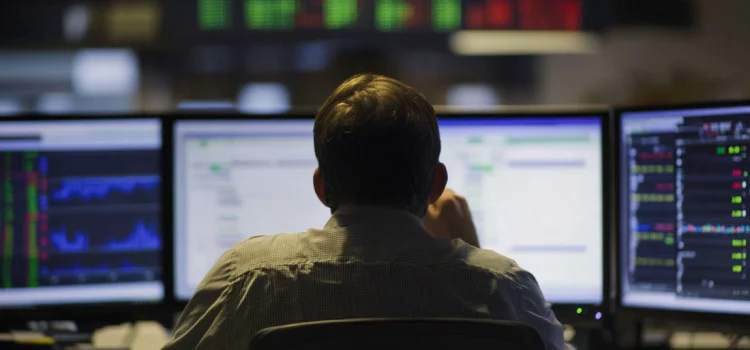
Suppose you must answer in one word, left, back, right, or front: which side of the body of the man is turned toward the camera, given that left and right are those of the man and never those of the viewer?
back

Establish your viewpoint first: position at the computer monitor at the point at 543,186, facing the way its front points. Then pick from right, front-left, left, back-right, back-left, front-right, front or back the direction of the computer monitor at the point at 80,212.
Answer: right

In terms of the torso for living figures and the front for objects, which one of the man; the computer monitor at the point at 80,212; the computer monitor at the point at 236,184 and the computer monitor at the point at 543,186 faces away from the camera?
the man

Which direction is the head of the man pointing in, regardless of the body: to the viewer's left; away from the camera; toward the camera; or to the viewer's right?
away from the camera

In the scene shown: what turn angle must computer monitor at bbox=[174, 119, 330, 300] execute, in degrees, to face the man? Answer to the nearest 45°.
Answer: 0° — it already faces them

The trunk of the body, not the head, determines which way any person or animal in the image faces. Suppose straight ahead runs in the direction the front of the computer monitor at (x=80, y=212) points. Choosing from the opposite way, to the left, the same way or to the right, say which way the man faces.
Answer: the opposite way

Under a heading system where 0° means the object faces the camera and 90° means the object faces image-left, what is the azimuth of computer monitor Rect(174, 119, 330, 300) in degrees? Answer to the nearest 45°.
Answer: approximately 0°

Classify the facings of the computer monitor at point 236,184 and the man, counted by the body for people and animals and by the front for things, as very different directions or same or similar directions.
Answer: very different directions

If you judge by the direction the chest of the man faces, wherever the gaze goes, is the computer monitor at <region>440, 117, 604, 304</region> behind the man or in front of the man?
in front

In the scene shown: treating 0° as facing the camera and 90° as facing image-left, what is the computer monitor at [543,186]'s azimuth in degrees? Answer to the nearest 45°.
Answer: approximately 0°
